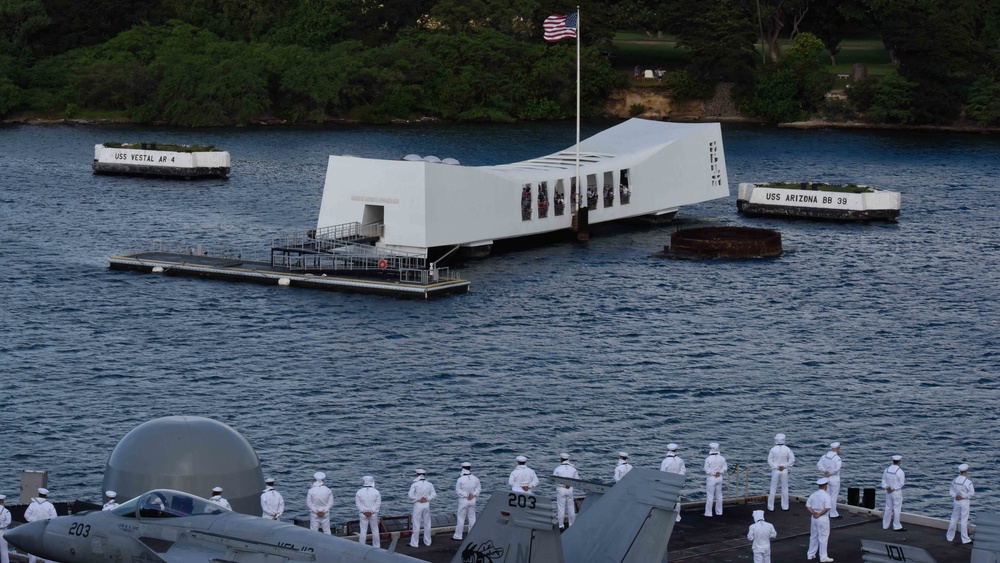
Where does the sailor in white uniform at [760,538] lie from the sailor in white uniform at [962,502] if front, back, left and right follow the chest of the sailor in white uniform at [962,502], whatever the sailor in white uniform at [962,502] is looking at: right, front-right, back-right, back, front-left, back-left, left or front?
back-left

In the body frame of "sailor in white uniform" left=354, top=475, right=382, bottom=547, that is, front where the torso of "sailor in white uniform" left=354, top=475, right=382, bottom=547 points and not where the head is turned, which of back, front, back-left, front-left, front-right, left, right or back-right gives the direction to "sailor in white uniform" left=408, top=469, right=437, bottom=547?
right

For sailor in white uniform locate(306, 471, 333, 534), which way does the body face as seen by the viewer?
away from the camera

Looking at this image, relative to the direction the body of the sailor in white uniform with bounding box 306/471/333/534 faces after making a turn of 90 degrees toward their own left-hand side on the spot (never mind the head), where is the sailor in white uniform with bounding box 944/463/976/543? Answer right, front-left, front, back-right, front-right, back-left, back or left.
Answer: back

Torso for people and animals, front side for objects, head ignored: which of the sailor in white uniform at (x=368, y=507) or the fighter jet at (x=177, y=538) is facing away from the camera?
the sailor in white uniform

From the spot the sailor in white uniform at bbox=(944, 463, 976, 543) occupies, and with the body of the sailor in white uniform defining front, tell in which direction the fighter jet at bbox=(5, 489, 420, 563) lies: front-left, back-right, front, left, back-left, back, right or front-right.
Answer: back-left

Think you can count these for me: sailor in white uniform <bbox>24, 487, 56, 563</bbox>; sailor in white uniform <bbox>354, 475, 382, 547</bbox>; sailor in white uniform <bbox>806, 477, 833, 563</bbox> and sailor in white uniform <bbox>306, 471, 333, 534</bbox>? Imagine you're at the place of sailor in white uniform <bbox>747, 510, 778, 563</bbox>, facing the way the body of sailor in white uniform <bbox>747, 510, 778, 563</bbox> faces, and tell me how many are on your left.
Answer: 3

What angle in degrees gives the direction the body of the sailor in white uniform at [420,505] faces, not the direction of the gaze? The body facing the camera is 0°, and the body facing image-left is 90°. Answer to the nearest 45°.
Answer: approximately 180°

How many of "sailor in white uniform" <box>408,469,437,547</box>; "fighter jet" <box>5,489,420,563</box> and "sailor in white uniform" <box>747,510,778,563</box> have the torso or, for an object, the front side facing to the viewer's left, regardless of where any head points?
1

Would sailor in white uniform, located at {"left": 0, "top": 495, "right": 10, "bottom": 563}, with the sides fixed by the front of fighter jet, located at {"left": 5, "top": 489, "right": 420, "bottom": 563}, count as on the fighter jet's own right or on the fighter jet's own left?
on the fighter jet's own right

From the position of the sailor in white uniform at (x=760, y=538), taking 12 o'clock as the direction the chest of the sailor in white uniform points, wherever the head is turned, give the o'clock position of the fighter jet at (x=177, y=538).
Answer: The fighter jet is roughly at 8 o'clock from the sailor in white uniform.

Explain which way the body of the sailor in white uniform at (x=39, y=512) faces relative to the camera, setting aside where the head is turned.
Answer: away from the camera

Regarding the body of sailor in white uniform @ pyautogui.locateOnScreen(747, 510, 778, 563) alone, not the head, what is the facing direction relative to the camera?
away from the camera

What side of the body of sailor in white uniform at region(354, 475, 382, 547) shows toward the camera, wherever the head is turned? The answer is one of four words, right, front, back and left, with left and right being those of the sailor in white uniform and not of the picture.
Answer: back

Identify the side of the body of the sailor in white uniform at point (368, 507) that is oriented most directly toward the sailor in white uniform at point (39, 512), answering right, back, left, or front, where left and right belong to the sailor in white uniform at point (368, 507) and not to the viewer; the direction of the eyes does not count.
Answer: left

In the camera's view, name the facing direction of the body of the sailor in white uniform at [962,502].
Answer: away from the camera

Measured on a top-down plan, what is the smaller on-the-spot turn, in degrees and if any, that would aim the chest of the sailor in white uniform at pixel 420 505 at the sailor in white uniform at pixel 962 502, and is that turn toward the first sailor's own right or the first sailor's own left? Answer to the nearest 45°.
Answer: approximately 90° to the first sailor's own right

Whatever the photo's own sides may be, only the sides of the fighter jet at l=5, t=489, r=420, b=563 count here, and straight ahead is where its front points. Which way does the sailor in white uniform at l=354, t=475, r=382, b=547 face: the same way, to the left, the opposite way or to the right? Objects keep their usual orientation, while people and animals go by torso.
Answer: to the right

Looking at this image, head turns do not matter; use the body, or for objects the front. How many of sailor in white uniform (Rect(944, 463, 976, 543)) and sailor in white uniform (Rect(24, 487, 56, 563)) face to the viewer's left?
0

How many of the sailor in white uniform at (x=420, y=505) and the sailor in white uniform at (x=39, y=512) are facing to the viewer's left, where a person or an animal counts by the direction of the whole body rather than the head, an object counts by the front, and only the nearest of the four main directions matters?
0

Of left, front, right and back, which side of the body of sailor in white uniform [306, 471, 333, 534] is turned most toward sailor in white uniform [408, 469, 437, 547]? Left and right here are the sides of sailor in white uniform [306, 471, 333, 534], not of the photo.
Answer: right

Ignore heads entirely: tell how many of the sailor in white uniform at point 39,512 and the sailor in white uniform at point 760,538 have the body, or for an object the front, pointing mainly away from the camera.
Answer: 2
